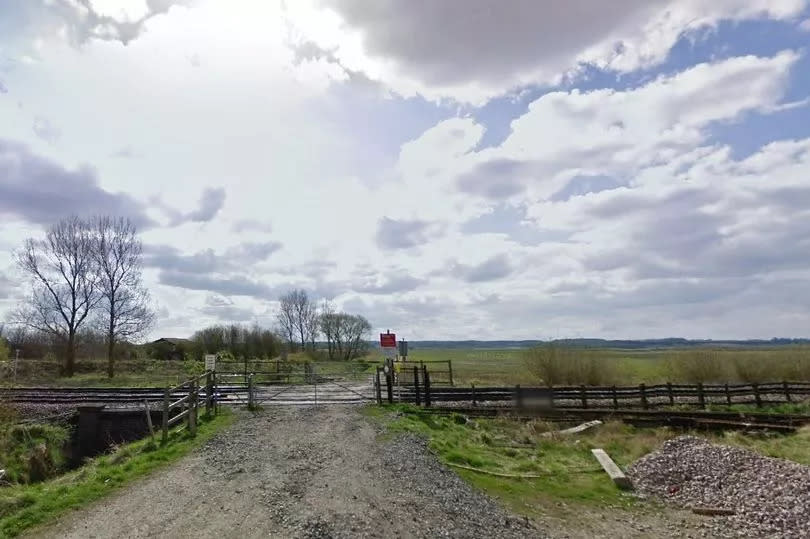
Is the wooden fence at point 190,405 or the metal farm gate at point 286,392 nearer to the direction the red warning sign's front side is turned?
the wooden fence

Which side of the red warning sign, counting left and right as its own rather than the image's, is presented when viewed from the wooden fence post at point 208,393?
right

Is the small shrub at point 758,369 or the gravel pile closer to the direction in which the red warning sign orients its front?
the gravel pile

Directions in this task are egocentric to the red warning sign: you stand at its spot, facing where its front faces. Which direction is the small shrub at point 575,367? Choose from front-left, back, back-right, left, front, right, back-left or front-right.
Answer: back-left

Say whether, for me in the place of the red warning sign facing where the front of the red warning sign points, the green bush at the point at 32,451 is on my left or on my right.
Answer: on my right

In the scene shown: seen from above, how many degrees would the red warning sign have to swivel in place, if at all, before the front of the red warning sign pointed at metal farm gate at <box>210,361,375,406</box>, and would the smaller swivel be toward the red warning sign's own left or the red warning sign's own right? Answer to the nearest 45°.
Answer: approximately 135° to the red warning sign's own right

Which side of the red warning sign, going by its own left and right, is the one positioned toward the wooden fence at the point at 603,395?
left

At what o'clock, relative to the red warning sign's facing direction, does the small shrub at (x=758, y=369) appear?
The small shrub is roughly at 8 o'clock from the red warning sign.

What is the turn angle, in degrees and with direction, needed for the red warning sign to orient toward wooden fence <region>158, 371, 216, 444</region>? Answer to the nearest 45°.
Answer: approximately 45° to its right

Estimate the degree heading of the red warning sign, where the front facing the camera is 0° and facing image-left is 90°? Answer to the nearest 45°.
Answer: approximately 0°
